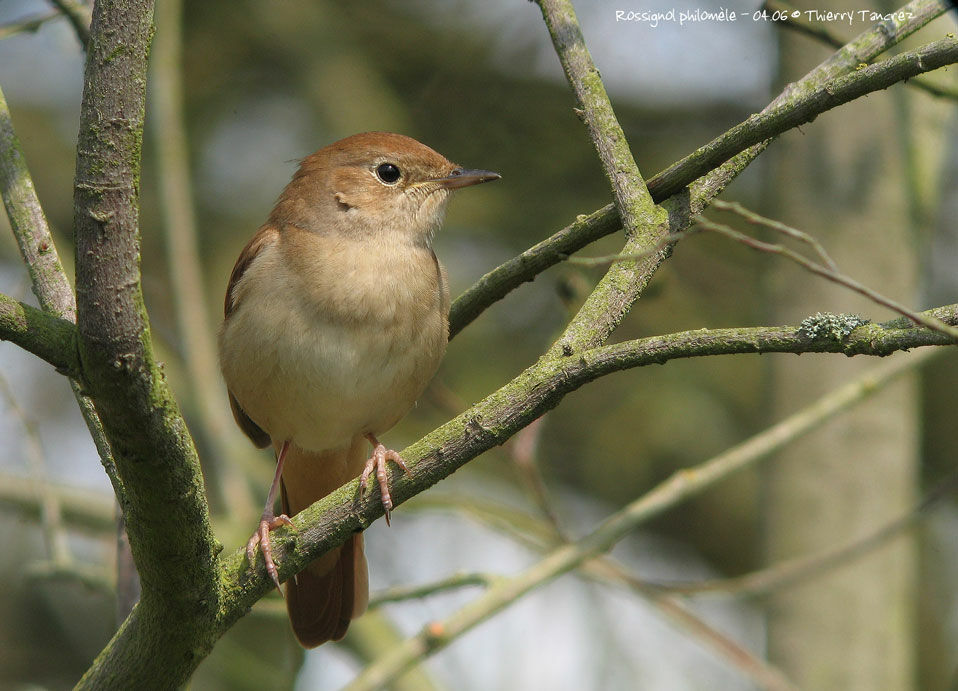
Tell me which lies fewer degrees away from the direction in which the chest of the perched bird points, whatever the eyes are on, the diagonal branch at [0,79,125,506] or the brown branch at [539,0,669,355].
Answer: the brown branch

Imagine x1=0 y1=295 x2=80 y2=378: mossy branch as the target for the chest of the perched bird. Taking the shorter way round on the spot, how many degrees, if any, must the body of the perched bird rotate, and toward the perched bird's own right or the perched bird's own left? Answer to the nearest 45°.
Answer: approximately 45° to the perched bird's own right

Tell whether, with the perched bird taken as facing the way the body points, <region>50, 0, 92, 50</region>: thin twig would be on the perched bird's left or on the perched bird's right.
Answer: on the perched bird's right

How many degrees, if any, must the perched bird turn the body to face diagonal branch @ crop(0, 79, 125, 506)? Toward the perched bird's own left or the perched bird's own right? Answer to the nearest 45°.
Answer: approximately 90° to the perched bird's own right

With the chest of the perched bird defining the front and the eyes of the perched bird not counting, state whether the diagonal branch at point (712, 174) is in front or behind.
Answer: in front

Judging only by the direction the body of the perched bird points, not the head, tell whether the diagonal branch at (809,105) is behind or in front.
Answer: in front

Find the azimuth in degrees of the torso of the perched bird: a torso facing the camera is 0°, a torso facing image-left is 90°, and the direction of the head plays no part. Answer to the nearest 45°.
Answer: approximately 315°
